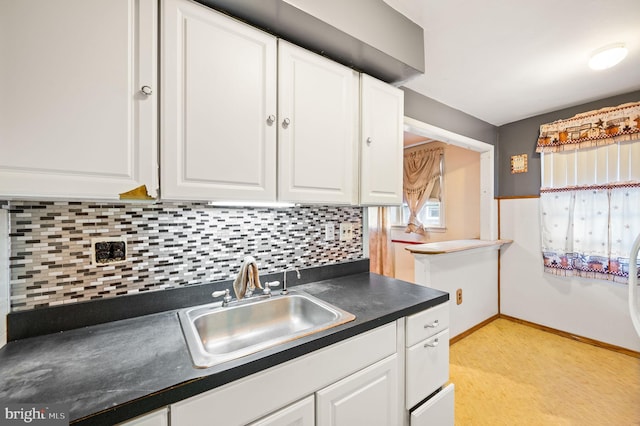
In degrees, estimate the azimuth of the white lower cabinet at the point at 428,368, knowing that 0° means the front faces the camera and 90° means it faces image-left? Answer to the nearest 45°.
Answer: approximately 315°

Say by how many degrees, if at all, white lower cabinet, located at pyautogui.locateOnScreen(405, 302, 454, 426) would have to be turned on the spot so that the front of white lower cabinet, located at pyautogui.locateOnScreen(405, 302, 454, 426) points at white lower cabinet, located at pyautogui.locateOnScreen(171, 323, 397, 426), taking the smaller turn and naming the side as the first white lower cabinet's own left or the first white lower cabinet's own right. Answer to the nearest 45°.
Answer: approximately 90° to the first white lower cabinet's own right

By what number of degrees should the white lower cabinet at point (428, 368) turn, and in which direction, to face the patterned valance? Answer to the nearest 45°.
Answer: approximately 90° to its left

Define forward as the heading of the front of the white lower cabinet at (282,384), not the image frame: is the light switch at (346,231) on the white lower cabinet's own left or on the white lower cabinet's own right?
on the white lower cabinet's own left

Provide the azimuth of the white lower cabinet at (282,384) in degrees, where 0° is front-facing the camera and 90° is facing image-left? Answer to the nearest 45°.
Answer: approximately 315°

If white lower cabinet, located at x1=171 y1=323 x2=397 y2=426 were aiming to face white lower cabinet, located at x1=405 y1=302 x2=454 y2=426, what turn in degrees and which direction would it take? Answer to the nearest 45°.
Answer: approximately 90° to its left

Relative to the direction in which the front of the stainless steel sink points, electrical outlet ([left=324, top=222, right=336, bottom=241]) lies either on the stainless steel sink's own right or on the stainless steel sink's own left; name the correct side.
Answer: on the stainless steel sink's own left

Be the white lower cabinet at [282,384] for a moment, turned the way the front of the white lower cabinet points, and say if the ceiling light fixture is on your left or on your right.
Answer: on your left

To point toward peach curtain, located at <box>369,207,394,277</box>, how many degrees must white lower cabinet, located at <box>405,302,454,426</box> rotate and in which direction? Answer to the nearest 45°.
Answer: approximately 135° to its left

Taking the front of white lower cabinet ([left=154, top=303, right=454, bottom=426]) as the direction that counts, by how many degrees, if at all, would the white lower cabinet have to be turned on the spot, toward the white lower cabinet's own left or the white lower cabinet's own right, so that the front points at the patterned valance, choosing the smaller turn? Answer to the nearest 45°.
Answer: approximately 90° to the white lower cabinet's own left

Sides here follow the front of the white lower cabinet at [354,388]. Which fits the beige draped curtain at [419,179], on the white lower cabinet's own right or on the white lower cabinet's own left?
on the white lower cabinet's own left

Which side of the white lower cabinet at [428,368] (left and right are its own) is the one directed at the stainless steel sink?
right
